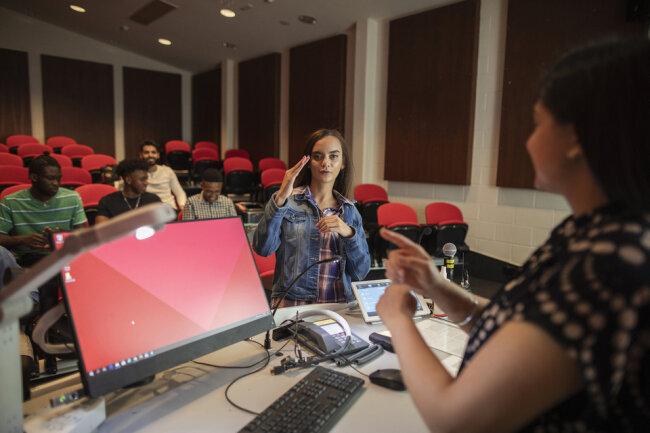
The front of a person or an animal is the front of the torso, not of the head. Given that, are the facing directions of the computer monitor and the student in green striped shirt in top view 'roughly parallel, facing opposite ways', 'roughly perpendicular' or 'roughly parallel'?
roughly parallel

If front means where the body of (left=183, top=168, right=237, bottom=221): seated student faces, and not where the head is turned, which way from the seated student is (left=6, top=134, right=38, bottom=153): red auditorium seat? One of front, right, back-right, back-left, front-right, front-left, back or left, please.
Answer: back-right

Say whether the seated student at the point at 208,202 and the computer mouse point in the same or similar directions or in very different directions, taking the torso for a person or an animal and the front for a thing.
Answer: very different directions

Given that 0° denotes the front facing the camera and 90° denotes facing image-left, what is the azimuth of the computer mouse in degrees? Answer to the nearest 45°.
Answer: approximately 135°

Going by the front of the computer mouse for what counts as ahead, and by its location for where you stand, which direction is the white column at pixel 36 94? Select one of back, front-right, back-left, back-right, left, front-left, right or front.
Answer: front

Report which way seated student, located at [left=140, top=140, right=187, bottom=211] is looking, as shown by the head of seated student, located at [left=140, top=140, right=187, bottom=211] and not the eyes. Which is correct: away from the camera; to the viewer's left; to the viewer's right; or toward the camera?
toward the camera

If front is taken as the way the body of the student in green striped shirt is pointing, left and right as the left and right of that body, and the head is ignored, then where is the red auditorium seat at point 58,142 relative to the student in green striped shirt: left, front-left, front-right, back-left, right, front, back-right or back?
back-left

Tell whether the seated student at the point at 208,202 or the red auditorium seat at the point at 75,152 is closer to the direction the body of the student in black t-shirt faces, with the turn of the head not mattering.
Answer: the seated student

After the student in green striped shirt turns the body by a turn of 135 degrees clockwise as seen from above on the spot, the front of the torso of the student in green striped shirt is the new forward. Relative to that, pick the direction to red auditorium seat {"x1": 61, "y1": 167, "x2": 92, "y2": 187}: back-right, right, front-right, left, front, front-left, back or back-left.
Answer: right

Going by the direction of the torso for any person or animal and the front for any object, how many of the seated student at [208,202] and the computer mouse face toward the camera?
1

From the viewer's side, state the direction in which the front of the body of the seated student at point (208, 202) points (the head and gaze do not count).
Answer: toward the camera

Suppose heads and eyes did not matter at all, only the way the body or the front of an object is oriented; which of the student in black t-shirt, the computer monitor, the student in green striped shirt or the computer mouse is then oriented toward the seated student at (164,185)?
the computer mouse

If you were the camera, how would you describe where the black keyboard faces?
facing the viewer and to the right of the viewer

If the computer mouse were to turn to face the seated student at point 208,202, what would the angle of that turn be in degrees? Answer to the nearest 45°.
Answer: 0° — it already faces them

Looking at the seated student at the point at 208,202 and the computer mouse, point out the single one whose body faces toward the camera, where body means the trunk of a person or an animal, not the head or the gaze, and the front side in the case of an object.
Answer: the seated student

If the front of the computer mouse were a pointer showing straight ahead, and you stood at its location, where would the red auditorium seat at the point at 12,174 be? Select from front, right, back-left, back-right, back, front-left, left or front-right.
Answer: front
